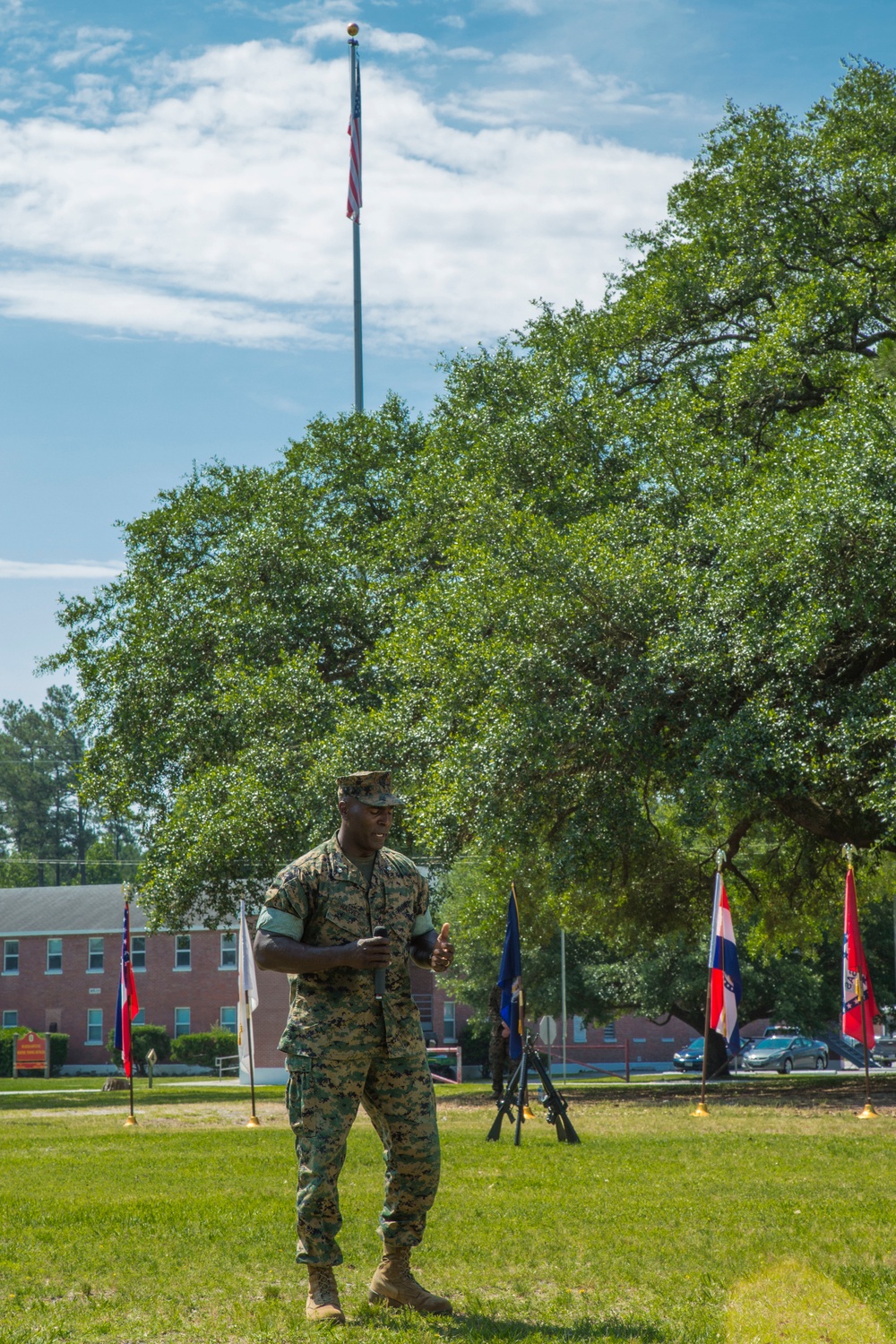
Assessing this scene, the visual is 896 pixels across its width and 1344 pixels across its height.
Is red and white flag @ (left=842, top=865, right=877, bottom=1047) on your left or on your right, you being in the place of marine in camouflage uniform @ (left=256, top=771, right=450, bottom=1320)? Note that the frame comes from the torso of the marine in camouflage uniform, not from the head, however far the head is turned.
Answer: on your left

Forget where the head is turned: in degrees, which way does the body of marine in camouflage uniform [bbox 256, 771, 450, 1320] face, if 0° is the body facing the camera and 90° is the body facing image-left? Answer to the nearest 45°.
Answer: approximately 315°

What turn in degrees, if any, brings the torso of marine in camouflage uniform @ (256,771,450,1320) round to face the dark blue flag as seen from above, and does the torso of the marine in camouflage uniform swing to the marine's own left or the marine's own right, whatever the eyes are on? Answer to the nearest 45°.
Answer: approximately 135° to the marine's own left

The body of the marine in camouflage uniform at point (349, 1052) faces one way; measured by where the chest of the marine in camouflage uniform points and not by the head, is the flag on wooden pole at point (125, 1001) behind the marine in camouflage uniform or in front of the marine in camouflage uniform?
behind

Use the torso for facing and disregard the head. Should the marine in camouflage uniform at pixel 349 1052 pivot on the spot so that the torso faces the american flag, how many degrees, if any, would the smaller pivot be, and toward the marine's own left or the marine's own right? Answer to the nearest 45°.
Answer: approximately 135° to the marine's own left

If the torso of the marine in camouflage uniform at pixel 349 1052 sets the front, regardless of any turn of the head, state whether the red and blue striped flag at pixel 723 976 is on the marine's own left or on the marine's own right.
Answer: on the marine's own left

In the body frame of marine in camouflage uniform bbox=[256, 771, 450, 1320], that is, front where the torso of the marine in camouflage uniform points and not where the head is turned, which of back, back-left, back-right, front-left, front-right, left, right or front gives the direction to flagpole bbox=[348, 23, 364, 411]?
back-left
